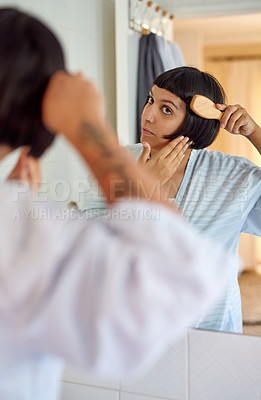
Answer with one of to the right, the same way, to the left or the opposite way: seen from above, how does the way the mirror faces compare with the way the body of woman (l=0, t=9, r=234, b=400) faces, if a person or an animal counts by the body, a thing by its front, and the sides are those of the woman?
the opposite way

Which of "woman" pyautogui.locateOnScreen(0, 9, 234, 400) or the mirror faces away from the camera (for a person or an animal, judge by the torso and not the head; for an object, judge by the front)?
the woman

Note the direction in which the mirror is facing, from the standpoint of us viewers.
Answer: facing the viewer

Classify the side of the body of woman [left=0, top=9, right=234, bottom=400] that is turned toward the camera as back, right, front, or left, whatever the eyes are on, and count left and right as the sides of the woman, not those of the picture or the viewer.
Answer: back

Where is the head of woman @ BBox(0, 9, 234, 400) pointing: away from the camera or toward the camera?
away from the camera

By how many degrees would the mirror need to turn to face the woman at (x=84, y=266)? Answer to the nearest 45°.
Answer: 0° — it already faces them

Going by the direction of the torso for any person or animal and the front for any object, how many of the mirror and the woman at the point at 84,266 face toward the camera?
1

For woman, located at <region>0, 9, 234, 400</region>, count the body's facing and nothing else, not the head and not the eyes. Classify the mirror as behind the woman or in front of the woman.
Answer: in front
